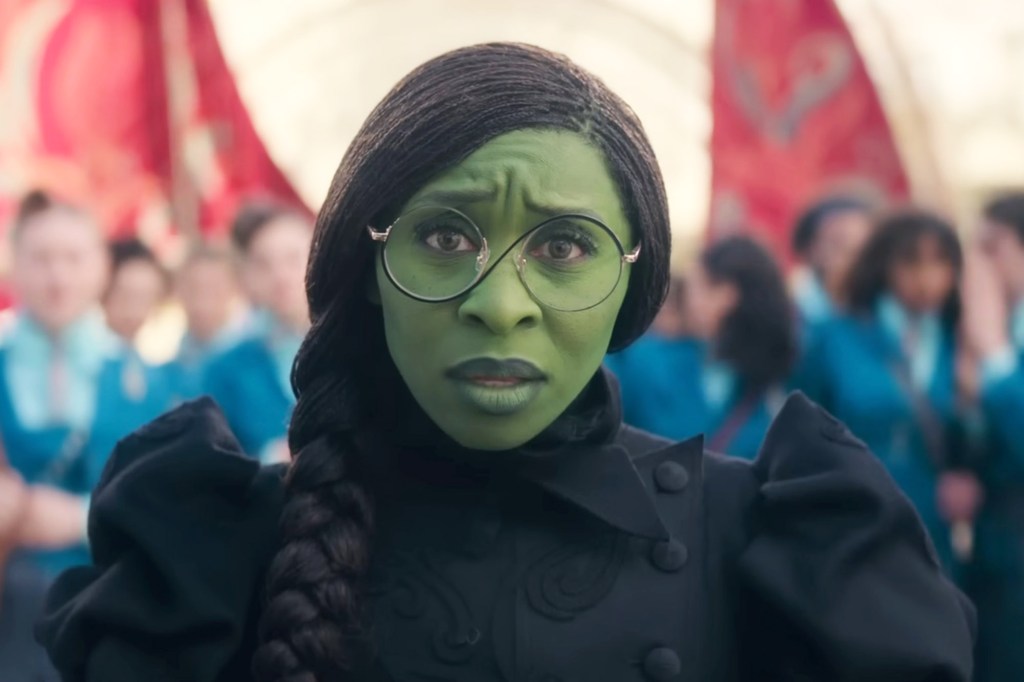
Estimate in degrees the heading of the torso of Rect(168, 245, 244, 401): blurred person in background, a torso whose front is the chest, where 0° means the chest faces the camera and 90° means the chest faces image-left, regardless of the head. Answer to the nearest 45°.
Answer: approximately 0°

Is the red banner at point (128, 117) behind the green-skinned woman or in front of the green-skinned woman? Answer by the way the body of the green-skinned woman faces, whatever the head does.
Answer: behind

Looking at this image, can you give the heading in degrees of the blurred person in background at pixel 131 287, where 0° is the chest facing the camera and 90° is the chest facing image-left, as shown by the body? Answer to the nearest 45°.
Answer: approximately 0°

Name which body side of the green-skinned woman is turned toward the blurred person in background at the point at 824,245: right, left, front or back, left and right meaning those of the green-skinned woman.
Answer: back
